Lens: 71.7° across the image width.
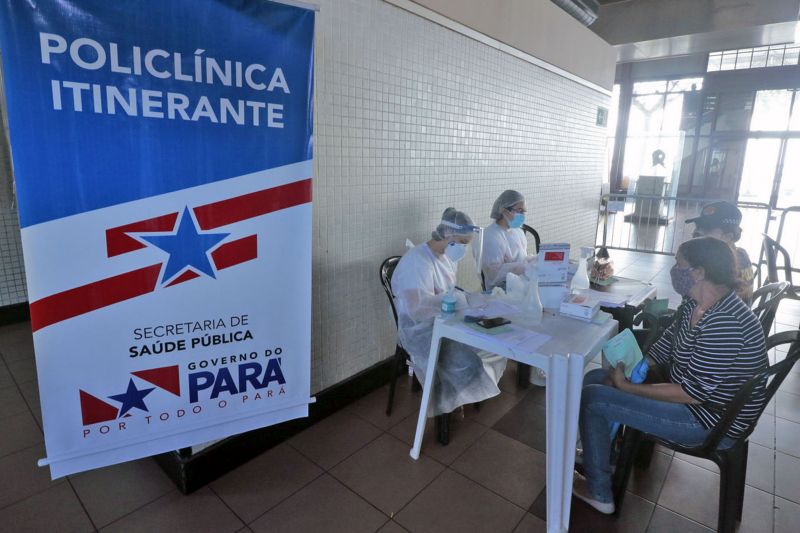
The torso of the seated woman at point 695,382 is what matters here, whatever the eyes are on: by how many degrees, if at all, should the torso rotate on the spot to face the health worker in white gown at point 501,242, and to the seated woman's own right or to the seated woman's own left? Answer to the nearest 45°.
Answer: approximately 45° to the seated woman's own right

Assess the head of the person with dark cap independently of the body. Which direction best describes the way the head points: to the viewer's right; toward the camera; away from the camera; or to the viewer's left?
to the viewer's left

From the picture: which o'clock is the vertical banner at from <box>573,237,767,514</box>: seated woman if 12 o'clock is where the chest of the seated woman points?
The vertical banner is roughly at 11 o'clock from the seated woman.

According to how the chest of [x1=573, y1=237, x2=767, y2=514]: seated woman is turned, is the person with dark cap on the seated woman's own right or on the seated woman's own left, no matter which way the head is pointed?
on the seated woman's own right

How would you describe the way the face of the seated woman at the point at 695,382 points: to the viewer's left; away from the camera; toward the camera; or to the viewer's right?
to the viewer's left

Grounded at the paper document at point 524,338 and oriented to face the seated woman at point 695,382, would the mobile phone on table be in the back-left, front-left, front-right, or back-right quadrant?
back-left

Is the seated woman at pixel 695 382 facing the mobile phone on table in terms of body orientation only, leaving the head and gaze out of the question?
yes

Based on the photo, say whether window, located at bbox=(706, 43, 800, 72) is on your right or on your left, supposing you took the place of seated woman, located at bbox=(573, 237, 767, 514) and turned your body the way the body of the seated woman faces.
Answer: on your right

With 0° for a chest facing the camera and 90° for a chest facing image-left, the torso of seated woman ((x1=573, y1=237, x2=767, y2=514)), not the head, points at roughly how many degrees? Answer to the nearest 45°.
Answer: approximately 90°

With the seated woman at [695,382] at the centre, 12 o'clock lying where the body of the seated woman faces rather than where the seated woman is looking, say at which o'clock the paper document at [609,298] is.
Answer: The paper document is roughly at 2 o'clock from the seated woman.

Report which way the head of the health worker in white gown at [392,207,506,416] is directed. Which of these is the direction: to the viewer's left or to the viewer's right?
to the viewer's right

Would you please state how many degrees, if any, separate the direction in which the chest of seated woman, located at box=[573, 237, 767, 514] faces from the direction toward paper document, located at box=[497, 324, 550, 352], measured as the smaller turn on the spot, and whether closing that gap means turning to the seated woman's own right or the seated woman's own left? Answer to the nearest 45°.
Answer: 0° — they already face it
